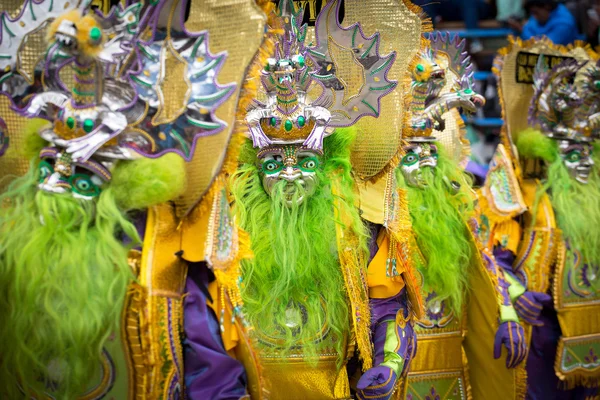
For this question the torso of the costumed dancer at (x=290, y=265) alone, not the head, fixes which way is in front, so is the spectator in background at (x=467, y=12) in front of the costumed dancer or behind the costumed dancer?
behind

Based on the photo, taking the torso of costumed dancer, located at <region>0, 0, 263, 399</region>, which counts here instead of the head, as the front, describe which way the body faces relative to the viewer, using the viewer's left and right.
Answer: facing the viewer and to the left of the viewer

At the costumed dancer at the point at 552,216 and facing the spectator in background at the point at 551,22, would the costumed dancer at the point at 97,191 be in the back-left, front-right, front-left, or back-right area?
back-left

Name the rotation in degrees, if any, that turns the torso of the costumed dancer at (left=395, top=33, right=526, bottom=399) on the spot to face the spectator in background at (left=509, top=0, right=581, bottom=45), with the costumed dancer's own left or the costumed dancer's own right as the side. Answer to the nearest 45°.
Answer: approximately 135° to the costumed dancer's own right

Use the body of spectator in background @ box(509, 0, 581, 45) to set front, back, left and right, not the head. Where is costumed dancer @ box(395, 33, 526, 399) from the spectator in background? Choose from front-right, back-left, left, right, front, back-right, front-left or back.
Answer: front-left

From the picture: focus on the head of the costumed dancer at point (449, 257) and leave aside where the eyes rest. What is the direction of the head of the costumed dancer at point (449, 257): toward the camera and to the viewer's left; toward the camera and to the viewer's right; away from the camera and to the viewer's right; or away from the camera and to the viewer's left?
toward the camera and to the viewer's left

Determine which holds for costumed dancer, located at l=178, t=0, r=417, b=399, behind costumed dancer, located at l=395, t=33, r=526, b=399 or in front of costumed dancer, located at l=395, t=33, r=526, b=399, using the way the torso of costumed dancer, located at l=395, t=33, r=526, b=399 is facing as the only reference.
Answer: in front

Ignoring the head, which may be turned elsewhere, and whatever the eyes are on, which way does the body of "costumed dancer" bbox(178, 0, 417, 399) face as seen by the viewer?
toward the camera

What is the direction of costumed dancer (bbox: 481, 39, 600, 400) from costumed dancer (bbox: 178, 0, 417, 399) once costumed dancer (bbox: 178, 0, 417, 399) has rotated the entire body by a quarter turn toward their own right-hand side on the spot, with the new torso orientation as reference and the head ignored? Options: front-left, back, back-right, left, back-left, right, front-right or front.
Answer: back-right

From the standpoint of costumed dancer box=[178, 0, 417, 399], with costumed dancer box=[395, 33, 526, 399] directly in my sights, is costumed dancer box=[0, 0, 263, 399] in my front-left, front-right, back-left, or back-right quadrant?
back-left

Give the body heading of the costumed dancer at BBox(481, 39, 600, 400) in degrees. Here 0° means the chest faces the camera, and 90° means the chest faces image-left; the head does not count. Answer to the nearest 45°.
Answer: approximately 315°

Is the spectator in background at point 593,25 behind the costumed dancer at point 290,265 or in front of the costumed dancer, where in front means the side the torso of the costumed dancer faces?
behind
